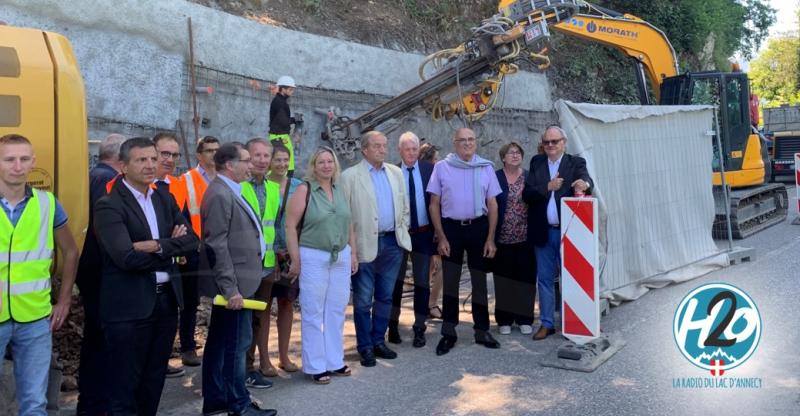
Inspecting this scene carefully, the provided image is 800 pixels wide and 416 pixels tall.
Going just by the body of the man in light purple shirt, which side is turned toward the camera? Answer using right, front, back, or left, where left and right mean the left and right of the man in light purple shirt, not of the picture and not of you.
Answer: front

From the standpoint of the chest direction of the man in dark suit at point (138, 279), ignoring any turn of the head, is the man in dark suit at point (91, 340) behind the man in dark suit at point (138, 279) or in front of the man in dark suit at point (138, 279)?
behind

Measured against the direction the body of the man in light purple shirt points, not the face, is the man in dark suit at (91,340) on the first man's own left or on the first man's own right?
on the first man's own right

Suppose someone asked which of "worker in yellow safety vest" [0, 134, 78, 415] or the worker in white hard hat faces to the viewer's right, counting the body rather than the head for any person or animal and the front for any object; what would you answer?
the worker in white hard hat

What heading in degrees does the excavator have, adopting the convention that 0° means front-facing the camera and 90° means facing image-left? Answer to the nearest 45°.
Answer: approximately 45°

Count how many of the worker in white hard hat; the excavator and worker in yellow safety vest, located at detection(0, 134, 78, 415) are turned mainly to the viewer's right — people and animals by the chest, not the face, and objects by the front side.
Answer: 1

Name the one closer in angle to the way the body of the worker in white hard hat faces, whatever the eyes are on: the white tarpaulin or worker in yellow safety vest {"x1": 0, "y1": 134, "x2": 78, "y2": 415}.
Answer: the white tarpaulin

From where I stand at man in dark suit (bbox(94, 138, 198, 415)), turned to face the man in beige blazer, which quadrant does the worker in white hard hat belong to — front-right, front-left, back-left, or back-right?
front-left

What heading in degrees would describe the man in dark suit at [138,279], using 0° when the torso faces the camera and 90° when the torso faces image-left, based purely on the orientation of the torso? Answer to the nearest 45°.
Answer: approximately 315°
